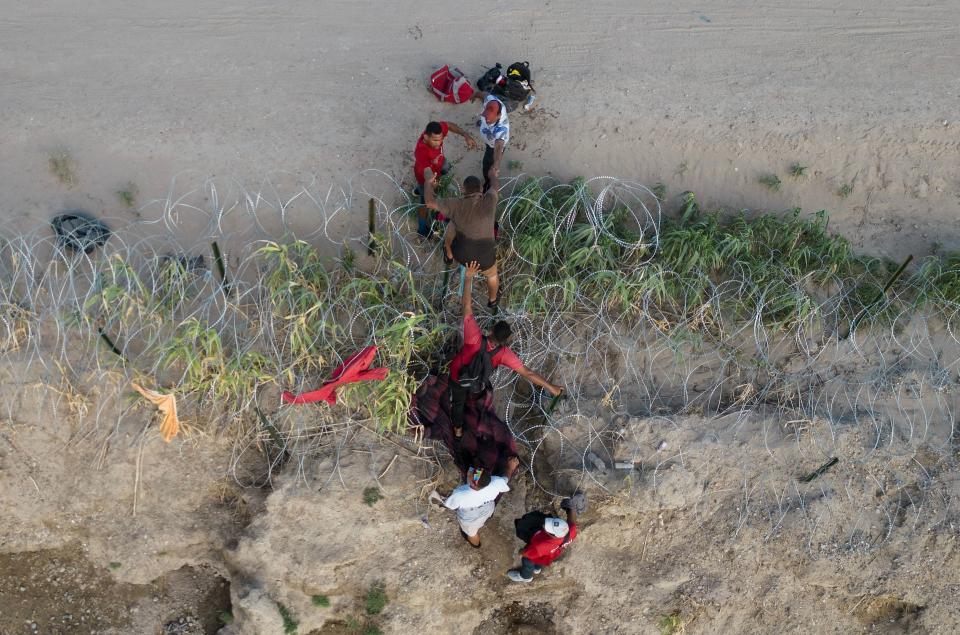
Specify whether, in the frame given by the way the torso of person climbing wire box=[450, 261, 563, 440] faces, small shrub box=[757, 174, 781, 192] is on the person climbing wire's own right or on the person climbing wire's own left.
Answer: on the person climbing wire's own right

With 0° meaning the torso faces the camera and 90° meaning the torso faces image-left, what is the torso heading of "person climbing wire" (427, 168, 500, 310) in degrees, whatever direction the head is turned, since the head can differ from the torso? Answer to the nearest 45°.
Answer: approximately 180°

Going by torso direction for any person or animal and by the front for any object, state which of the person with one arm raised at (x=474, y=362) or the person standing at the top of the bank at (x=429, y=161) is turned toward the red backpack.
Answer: the person with one arm raised at (x=474, y=362)

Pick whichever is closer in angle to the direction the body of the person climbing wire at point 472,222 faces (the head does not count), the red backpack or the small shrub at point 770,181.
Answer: the red backpack

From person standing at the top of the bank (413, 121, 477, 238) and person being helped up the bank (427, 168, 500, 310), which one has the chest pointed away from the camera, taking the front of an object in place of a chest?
person being helped up the bank (427, 168, 500, 310)

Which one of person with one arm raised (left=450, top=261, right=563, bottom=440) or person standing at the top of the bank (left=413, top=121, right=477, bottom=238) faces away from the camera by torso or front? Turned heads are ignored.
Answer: person with one arm raised (left=450, top=261, right=563, bottom=440)

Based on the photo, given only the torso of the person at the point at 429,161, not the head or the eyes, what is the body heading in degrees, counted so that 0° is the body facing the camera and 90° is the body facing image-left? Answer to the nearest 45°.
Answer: approximately 315°

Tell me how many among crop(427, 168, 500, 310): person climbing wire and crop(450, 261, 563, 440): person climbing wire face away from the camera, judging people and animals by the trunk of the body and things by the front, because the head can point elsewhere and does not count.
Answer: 2

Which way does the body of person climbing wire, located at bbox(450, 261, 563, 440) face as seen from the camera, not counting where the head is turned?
away from the camera
